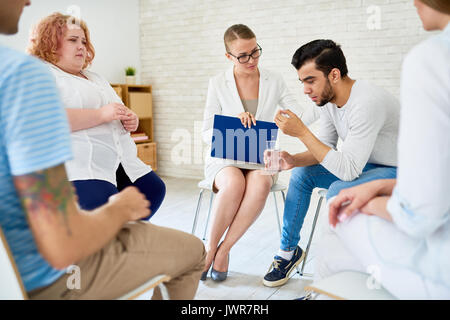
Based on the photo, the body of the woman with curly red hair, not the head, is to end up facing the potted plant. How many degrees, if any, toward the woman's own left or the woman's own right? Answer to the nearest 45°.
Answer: approximately 135° to the woman's own left

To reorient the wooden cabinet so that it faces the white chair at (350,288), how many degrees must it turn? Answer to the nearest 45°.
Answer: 0° — it already faces it

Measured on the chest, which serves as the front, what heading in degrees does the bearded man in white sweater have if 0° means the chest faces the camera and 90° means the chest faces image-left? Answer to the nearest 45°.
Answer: approximately 45°

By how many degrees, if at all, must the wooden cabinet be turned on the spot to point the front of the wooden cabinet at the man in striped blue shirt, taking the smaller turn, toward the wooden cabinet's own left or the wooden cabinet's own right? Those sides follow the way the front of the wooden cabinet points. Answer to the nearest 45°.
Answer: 0° — it already faces them

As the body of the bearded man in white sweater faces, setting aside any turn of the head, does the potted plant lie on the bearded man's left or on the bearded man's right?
on the bearded man's right

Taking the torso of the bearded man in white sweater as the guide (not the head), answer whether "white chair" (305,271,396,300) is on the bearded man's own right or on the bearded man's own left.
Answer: on the bearded man's own left

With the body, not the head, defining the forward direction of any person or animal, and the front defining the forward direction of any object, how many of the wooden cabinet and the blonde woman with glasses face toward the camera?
2

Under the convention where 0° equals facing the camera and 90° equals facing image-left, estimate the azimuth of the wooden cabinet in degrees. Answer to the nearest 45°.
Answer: approximately 0°

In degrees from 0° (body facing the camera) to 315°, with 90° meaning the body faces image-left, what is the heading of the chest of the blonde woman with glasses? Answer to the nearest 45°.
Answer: approximately 0°

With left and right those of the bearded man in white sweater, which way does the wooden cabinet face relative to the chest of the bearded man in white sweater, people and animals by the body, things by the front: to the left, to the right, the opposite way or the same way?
to the left

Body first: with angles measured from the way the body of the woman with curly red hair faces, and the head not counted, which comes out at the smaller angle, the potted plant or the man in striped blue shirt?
the man in striped blue shirt
